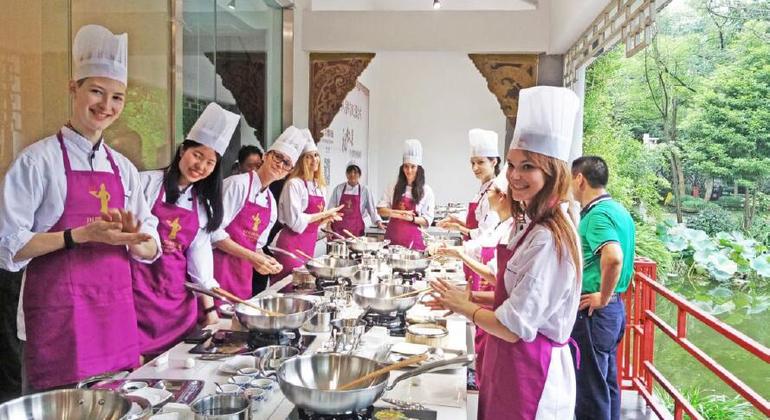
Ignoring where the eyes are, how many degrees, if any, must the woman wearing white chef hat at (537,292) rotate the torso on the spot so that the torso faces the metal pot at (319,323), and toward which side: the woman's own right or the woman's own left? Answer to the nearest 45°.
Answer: approximately 45° to the woman's own right

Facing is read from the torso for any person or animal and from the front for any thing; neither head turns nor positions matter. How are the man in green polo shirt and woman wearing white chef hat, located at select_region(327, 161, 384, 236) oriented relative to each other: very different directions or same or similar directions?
very different directions

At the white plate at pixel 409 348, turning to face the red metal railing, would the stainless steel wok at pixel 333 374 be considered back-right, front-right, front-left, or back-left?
back-right

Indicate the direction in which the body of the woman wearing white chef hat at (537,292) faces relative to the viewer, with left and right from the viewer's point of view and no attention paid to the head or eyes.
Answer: facing to the left of the viewer
